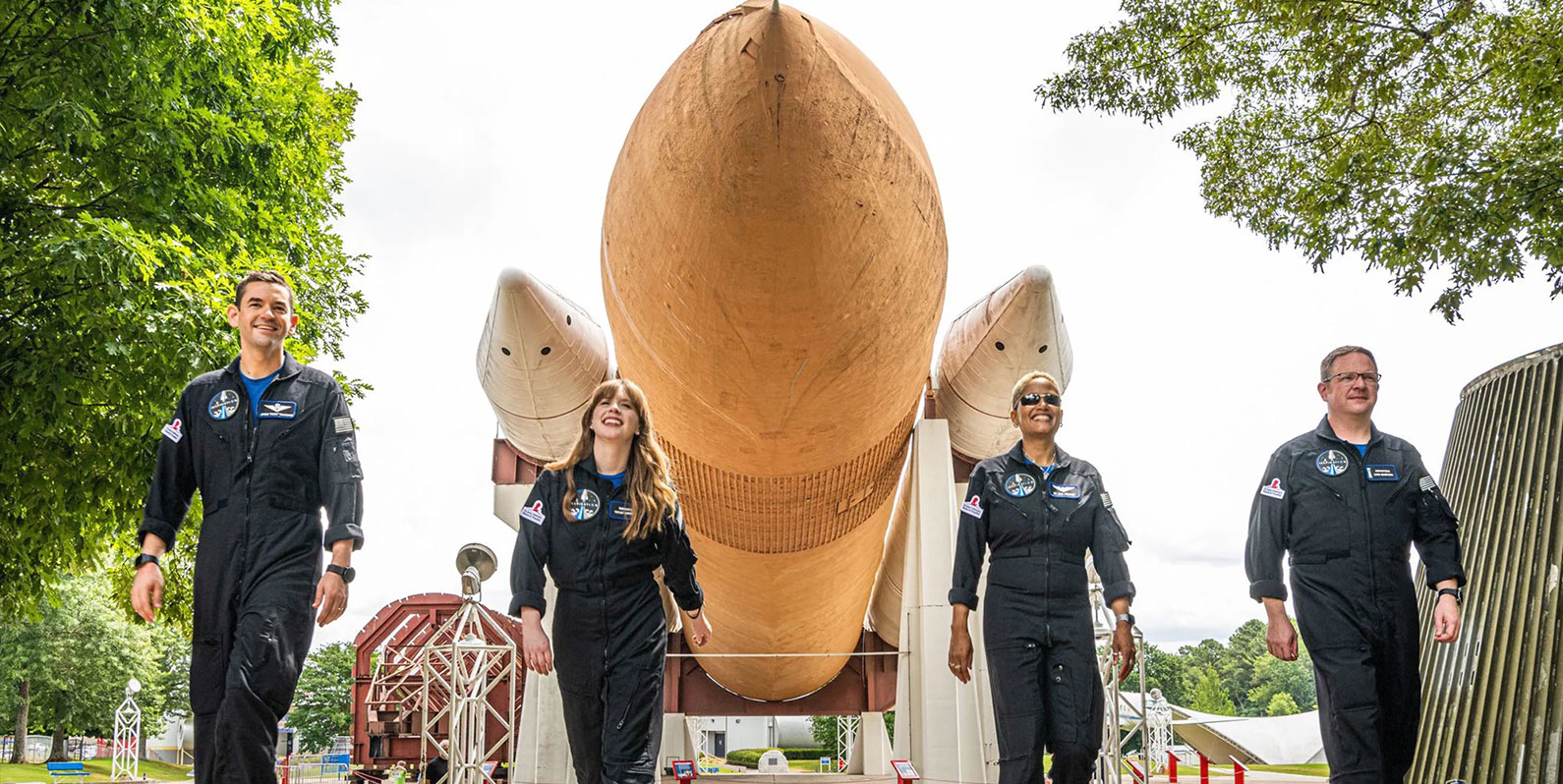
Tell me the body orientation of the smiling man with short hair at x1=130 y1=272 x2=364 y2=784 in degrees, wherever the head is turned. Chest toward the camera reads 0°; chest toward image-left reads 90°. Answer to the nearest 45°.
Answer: approximately 0°

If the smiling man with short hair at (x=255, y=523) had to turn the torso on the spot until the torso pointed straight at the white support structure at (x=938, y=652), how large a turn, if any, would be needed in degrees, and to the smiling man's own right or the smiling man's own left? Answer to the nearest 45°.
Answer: approximately 135° to the smiling man's own left

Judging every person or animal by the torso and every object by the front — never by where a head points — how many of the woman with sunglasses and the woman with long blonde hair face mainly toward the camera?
2

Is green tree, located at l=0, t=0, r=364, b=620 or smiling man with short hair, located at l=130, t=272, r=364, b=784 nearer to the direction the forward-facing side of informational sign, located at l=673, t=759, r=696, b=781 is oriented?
the smiling man with short hair

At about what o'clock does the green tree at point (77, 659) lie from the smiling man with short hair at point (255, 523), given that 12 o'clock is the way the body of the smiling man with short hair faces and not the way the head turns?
The green tree is roughly at 6 o'clock from the smiling man with short hair.
